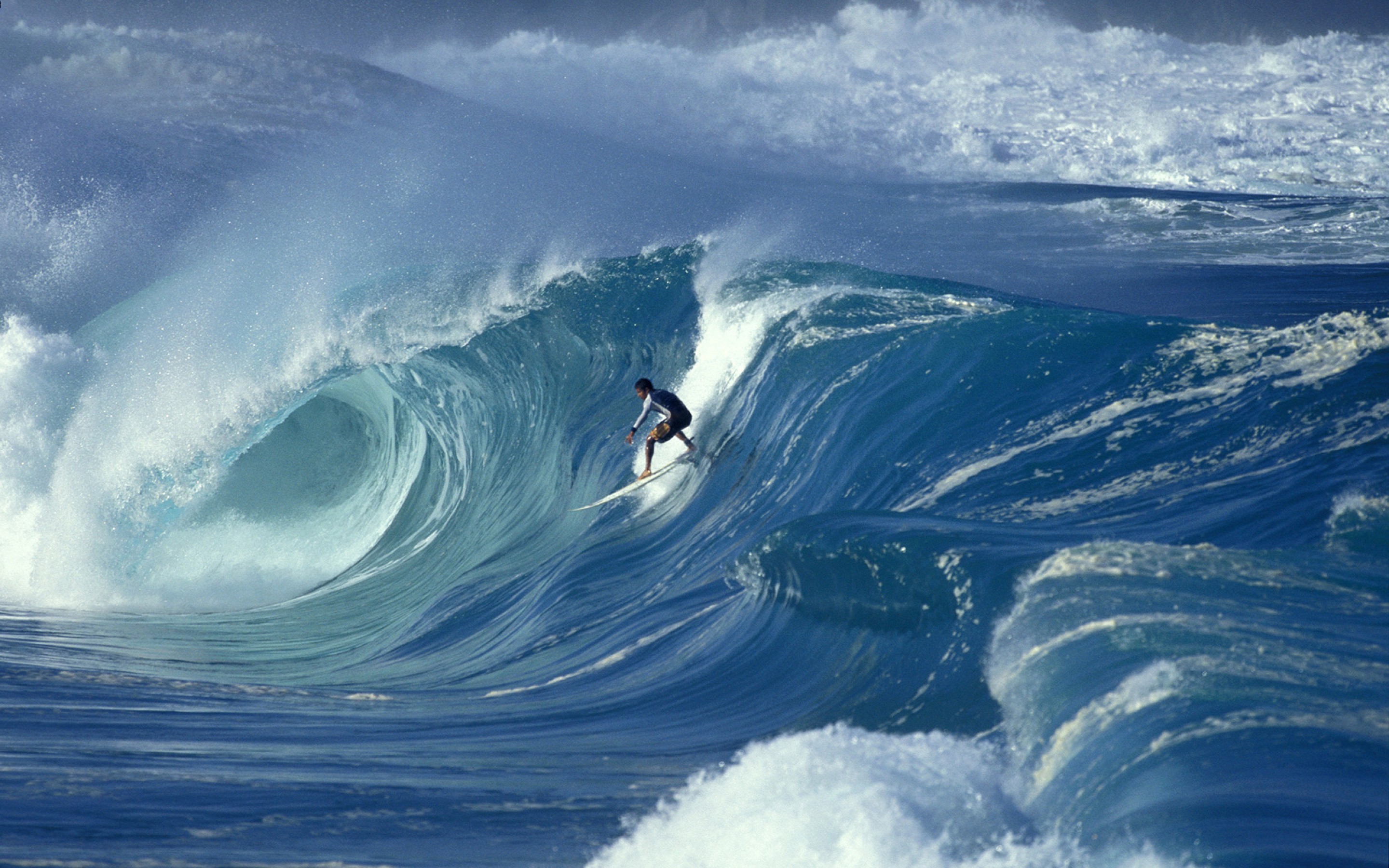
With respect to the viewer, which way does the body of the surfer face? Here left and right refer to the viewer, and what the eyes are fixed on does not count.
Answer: facing to the left of the viewer

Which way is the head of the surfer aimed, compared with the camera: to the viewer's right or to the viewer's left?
to the viewer's left
